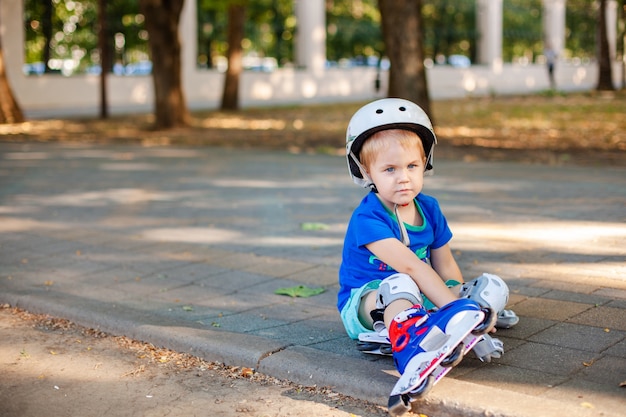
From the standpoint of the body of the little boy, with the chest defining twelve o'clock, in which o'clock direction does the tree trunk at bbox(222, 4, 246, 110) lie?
The tree trunk is roughly at 7 o'clock from the little boy.

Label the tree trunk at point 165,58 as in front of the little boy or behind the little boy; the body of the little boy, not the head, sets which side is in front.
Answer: behind

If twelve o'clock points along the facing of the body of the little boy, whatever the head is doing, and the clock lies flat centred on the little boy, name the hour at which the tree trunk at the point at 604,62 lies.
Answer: The tree trunk is roughly at 8 o'clock from the little boy.

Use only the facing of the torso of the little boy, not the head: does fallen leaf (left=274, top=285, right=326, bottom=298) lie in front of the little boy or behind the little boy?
behind

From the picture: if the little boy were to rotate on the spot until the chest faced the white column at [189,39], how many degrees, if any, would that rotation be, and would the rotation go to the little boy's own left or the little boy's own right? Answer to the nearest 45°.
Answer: approximately 135° to the little boy's own left

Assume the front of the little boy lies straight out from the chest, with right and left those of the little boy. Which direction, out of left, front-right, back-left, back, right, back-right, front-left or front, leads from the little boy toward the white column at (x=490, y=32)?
back-left

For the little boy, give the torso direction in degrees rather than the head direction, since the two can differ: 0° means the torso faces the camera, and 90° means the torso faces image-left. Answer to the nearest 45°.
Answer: approximately 315°

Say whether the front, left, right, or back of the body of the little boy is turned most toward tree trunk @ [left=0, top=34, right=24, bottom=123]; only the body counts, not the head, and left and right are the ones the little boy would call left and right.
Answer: back

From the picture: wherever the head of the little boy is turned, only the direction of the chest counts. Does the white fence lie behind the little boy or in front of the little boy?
behind
